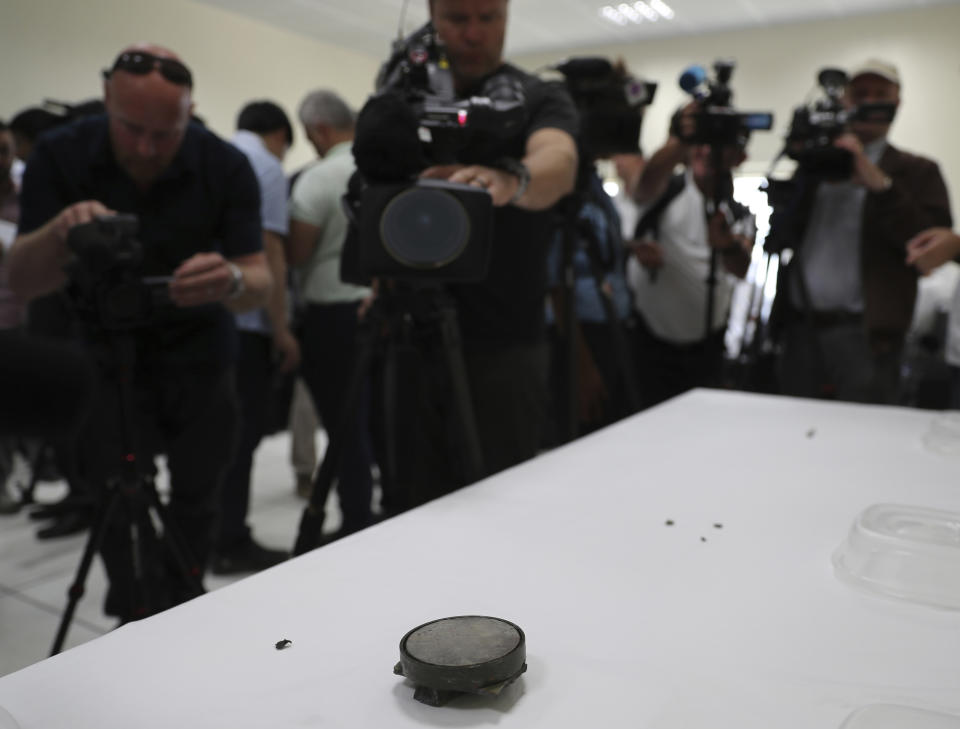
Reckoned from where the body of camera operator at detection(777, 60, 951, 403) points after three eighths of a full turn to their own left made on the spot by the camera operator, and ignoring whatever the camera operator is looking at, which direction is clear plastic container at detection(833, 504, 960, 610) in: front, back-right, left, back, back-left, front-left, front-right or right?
right

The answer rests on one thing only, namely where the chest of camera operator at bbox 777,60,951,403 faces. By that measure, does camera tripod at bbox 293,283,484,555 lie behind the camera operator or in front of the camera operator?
in front

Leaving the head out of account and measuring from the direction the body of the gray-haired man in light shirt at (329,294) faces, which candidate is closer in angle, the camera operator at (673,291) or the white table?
the camera operator

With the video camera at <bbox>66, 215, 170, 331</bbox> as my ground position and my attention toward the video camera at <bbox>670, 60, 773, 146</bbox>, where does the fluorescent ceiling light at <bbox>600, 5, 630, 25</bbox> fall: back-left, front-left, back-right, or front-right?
front-left

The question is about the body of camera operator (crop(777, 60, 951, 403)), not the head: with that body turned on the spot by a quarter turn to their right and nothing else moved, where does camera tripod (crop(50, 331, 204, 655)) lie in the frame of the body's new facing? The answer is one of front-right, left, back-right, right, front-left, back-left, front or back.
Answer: left

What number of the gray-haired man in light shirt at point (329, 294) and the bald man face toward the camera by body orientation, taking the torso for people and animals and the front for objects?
1

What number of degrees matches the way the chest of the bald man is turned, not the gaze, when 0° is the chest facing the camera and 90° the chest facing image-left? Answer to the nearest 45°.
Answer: approximately 0°

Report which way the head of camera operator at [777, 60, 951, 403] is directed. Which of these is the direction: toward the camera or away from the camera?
toward the camera

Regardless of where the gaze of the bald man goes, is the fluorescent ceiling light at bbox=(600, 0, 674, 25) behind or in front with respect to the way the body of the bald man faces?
behind

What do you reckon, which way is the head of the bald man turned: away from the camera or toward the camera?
toward the camera

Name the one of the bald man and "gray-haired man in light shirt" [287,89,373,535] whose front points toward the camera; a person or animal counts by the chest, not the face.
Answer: the bald man

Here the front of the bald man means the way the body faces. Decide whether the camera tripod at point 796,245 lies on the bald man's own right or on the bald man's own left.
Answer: on the bald man's own left

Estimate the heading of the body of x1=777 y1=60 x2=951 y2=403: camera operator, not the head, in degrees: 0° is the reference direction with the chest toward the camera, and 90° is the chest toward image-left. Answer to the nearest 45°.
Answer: approximately 45°
